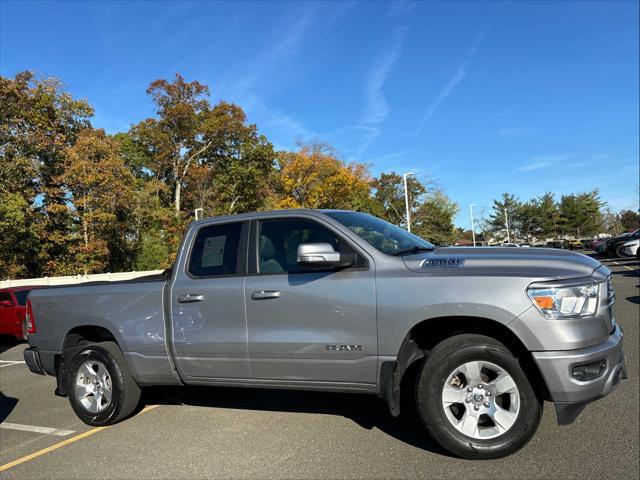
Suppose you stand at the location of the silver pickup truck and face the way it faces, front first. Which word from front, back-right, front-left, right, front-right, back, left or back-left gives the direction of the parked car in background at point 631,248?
left

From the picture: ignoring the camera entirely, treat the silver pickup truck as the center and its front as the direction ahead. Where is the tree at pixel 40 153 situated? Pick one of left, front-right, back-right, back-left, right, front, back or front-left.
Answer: back

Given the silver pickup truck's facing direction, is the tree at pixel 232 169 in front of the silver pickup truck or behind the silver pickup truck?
behind

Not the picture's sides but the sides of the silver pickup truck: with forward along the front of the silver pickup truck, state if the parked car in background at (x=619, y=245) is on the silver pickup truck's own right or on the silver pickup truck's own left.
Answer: on the silver pickup truck's own left

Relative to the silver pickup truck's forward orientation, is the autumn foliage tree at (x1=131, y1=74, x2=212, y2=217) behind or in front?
behind

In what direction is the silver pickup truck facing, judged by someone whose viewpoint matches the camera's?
facing the viewer and to the right of the viewer

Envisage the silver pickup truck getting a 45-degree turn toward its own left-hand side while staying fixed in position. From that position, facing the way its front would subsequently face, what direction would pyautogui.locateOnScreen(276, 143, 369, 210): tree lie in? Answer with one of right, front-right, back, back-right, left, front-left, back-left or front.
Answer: left

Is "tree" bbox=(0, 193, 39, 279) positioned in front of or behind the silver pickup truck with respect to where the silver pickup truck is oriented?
behind

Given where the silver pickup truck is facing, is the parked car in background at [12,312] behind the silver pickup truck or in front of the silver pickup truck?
behind
